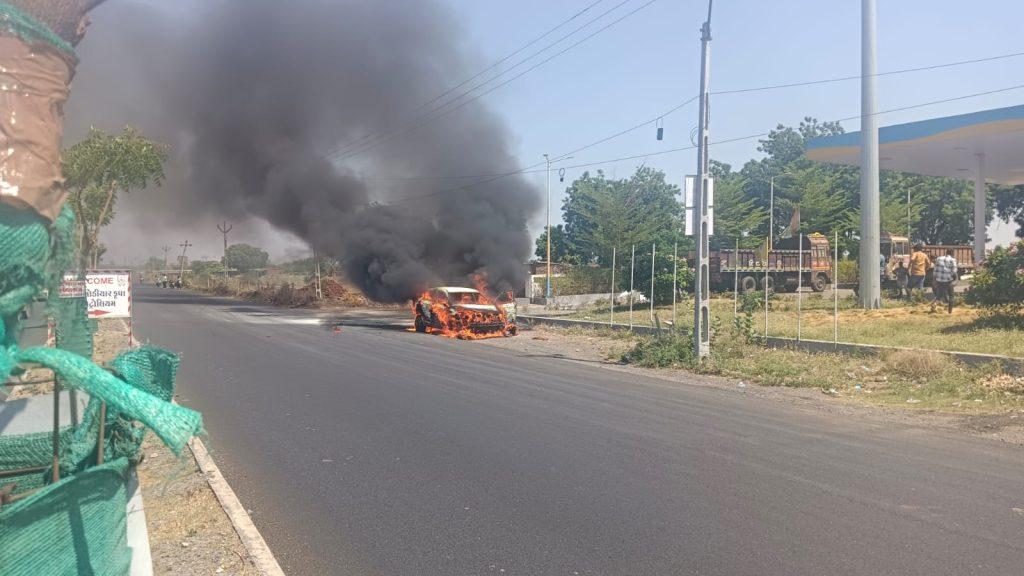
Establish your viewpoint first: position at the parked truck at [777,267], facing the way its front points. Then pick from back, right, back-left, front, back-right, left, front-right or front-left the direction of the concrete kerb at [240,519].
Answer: right

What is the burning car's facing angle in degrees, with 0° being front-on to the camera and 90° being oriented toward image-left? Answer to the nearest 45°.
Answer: approximately 315°

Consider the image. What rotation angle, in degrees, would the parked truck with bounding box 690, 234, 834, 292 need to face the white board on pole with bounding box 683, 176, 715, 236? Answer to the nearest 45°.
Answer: approximately 90° to its right

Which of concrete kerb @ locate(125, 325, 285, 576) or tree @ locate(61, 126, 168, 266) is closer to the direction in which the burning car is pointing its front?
the concrete kerb

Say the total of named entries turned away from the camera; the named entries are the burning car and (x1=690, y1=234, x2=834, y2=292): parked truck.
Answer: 0

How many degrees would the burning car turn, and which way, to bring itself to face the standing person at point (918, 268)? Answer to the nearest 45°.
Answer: approximately 45° to its left

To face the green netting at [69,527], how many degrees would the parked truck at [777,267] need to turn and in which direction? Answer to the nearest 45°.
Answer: approximately 90° to its right

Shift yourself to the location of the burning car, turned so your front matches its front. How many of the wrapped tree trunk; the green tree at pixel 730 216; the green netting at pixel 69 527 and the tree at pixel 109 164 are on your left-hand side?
1

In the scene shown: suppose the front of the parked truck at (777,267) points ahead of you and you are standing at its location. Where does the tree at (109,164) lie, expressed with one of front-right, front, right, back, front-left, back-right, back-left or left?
back-right

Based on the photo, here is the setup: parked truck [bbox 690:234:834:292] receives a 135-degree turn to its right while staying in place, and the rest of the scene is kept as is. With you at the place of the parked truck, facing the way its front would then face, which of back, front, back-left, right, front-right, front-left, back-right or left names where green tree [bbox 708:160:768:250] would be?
back-right

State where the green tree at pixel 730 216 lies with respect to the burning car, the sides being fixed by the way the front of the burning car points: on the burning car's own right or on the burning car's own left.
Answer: on the burning car's own left
